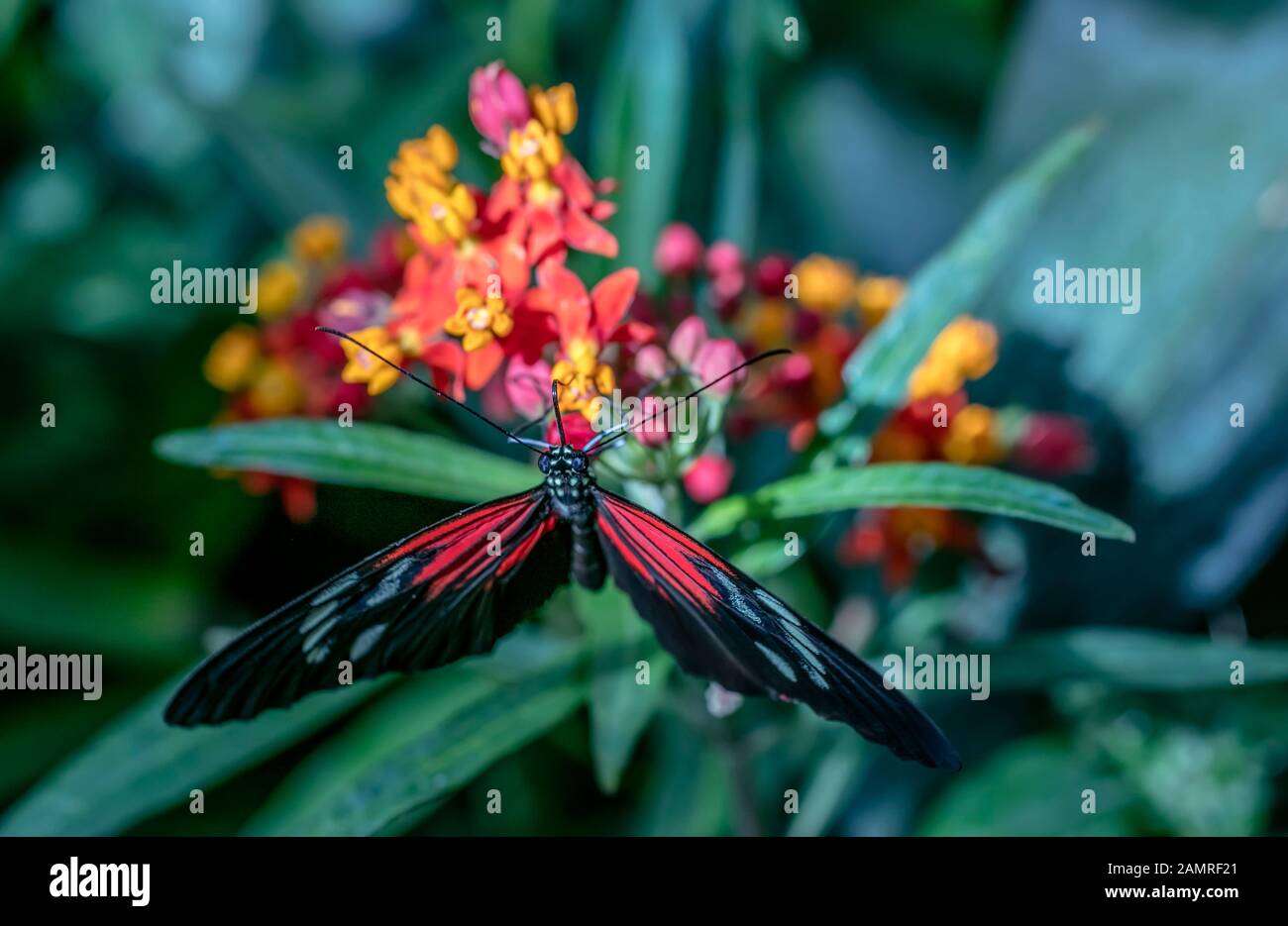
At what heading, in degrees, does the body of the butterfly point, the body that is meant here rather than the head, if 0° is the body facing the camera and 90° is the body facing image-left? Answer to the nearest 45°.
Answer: approximately 180°
